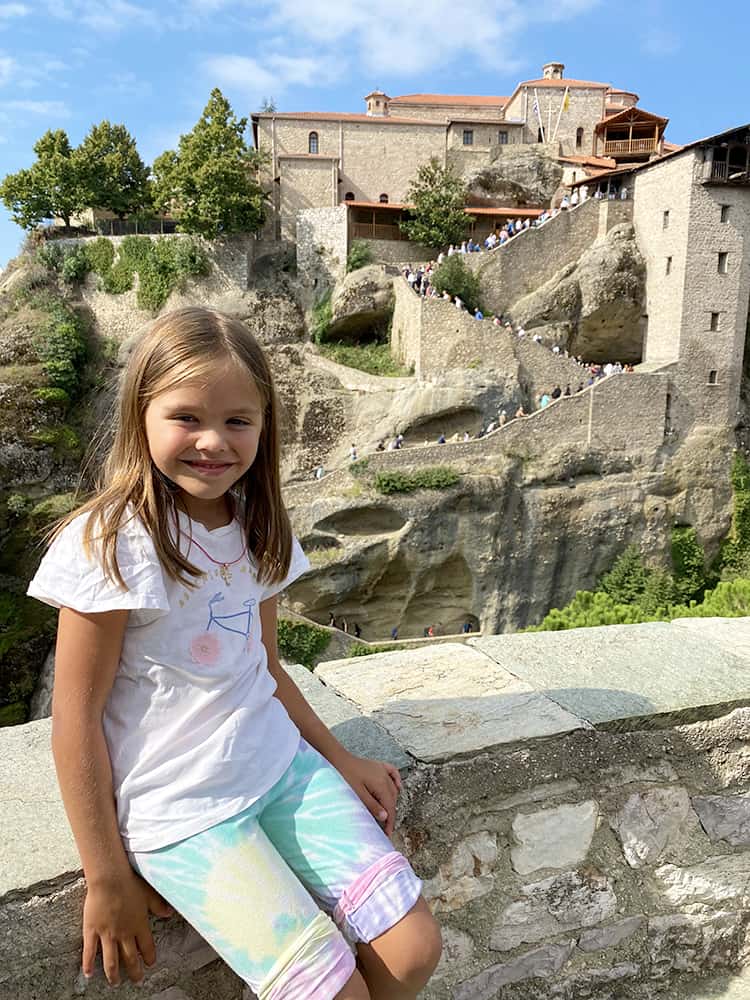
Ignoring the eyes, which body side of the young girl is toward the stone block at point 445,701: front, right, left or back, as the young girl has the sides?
left

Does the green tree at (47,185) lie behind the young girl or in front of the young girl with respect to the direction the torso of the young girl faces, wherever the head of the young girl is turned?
behind

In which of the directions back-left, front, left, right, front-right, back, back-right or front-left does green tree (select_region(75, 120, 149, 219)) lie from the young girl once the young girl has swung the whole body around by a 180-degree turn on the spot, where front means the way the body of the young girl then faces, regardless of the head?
front-right

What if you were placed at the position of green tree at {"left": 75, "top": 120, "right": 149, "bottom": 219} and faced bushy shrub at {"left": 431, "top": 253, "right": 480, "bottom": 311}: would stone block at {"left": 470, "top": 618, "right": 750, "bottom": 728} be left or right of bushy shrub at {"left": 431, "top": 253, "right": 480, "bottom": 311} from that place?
right

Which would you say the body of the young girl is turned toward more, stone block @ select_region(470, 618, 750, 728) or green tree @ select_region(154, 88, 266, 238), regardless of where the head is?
the stone block

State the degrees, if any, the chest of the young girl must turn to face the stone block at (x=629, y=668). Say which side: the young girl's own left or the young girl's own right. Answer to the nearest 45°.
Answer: approximately 90° to the young girl's own left

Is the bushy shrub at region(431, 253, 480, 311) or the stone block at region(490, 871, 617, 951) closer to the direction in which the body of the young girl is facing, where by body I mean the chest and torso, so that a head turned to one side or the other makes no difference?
the stone block

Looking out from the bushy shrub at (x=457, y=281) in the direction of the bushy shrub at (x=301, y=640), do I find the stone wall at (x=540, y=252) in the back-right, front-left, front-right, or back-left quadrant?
back-left

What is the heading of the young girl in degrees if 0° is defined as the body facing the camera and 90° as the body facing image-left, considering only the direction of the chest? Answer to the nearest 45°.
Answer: approximately 315°
